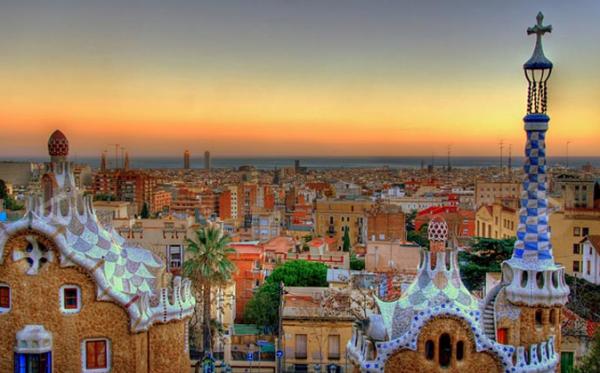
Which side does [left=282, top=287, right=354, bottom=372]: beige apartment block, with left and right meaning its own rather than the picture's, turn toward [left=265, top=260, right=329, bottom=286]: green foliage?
back

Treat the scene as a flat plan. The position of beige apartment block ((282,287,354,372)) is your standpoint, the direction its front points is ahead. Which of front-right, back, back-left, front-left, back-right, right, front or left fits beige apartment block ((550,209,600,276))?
back-left

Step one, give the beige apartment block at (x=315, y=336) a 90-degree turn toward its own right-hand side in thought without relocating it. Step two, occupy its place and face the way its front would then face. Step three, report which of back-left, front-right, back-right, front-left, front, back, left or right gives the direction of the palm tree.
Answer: front

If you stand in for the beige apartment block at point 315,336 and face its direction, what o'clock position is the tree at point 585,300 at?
The tree is roughly at 8 o'clock from the beige apartment block.

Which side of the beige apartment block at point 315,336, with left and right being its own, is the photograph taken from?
front

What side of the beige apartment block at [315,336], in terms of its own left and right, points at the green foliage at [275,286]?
back

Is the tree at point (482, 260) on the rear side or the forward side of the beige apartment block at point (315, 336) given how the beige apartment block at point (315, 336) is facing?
on the rear side

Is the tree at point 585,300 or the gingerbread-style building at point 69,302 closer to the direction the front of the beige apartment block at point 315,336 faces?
the gingerbread-style building

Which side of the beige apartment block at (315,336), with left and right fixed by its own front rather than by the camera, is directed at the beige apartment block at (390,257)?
back
